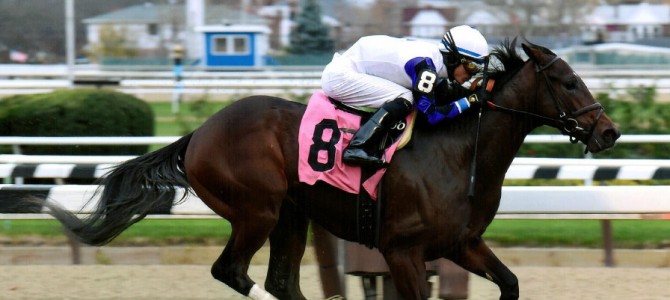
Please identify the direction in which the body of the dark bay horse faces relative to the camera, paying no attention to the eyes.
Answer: to the viewer's right

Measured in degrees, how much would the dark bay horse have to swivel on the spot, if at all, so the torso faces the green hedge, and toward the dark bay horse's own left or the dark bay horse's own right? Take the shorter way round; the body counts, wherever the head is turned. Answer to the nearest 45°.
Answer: approximately 135° to the dark bay horse's own left

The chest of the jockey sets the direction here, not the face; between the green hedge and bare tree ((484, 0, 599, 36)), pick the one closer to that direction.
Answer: the bare tree

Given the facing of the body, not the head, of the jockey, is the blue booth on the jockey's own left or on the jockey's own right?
on the jockey's own left

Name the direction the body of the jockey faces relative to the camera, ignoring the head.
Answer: to the viewer's right

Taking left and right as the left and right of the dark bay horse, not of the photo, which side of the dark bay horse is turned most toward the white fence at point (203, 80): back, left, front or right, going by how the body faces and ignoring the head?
left

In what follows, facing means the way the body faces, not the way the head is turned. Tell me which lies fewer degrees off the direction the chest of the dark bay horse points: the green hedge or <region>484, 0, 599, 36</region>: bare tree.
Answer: the bare tree

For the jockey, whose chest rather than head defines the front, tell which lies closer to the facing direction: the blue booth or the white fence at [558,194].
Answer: the white fence

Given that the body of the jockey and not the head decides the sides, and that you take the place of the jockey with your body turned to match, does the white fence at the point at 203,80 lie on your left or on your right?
on your left

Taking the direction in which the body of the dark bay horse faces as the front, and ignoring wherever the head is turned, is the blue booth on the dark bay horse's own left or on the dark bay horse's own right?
on the dark bay horse's own left
